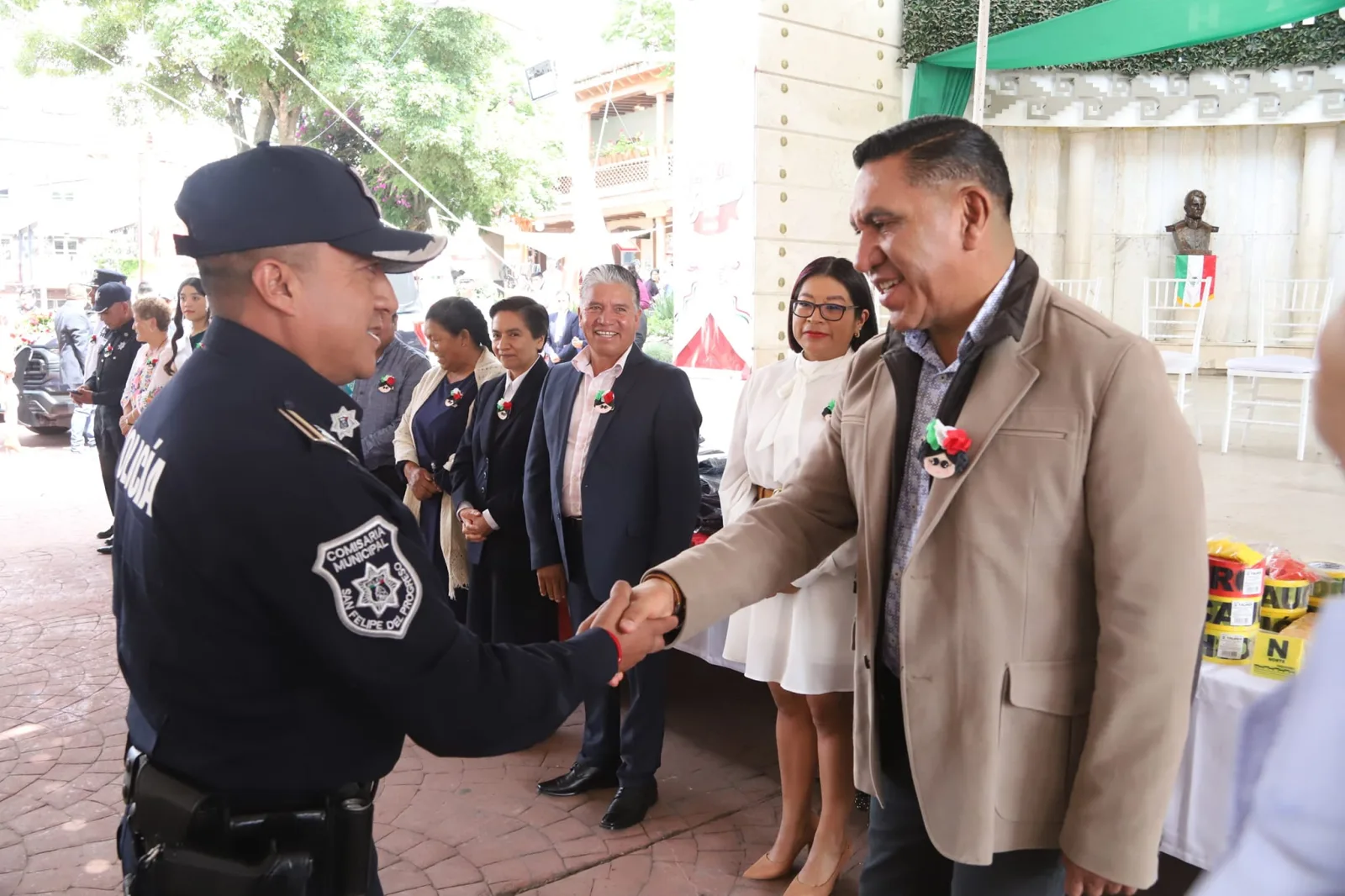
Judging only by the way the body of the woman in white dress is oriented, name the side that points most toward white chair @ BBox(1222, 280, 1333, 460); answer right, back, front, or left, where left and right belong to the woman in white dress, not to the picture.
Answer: back

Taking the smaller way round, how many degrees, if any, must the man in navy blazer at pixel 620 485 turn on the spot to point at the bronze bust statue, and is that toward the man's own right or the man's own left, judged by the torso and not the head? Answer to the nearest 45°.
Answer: approximately 180°

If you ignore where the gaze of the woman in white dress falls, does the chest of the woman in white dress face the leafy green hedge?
no

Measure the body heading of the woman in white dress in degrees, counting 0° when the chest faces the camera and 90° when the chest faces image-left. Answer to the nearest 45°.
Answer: approximately 45°

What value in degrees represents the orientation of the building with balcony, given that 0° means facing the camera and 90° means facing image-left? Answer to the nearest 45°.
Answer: approximately 45°

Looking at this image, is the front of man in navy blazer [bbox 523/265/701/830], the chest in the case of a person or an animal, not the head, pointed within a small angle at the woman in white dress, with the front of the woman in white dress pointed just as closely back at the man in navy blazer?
no

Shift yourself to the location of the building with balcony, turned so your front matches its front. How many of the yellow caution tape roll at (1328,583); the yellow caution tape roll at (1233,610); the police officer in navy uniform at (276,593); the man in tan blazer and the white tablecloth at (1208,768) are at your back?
0

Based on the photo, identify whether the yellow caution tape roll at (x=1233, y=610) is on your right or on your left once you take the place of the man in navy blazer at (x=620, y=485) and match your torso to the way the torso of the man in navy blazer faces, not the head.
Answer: on your left

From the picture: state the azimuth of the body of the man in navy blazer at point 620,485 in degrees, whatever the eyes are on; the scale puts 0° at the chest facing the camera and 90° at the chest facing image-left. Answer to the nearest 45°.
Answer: approximately 45°

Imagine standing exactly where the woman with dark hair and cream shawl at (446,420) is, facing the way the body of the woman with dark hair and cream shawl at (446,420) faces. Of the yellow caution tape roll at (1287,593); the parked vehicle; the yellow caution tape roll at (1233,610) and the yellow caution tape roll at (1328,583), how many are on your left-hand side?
3

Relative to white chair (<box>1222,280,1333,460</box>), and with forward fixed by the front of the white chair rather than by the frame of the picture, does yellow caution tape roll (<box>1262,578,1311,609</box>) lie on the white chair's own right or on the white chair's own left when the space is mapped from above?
on the white chair's own left

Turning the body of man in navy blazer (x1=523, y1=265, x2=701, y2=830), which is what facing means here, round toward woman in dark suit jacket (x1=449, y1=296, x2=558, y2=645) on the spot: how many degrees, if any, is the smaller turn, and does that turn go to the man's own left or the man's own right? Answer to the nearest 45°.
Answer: approximately 90° to the man's own right

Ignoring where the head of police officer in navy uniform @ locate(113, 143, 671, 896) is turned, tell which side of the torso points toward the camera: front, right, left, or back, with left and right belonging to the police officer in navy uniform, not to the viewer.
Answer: right

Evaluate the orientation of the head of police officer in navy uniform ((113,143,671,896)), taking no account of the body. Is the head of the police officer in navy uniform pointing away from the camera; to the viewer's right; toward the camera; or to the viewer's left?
to the viewer's right

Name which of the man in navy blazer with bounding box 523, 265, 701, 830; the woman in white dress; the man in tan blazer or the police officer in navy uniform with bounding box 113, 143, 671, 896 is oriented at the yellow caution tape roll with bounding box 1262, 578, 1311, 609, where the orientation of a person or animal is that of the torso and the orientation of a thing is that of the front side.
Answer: the police officer in navy uniform

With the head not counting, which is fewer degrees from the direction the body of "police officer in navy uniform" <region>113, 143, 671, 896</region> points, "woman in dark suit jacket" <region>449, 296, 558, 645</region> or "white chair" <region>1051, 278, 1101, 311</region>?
the white chair

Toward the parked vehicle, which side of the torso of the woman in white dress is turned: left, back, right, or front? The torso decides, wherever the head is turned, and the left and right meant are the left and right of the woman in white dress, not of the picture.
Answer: right

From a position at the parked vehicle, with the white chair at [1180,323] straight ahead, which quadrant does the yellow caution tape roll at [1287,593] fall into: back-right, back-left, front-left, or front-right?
front-right

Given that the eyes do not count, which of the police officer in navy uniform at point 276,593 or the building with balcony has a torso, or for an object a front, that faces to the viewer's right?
the police officer in navy uniform

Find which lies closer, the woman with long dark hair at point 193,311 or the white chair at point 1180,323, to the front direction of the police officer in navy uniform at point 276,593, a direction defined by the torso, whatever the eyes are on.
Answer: the white chair

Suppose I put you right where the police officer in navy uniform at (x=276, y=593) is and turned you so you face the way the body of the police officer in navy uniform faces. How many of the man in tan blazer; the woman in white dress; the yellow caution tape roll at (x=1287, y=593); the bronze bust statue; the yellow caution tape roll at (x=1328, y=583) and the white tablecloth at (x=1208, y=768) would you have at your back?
0
